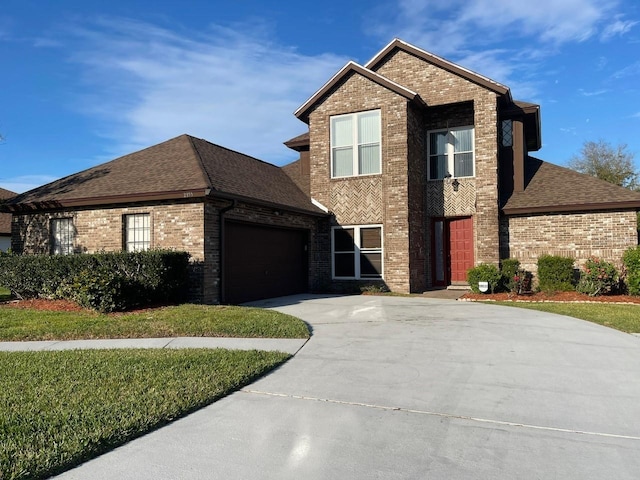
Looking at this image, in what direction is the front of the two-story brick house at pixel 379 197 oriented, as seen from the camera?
facing the viewer

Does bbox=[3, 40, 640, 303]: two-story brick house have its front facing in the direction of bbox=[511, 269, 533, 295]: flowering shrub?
no

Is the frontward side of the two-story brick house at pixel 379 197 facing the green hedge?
no

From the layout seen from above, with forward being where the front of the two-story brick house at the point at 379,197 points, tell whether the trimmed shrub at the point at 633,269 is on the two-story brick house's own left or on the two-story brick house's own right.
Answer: on the two-story brick house's own left

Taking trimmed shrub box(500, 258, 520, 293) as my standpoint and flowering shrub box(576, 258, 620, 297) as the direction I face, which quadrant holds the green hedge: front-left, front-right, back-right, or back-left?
back-right
